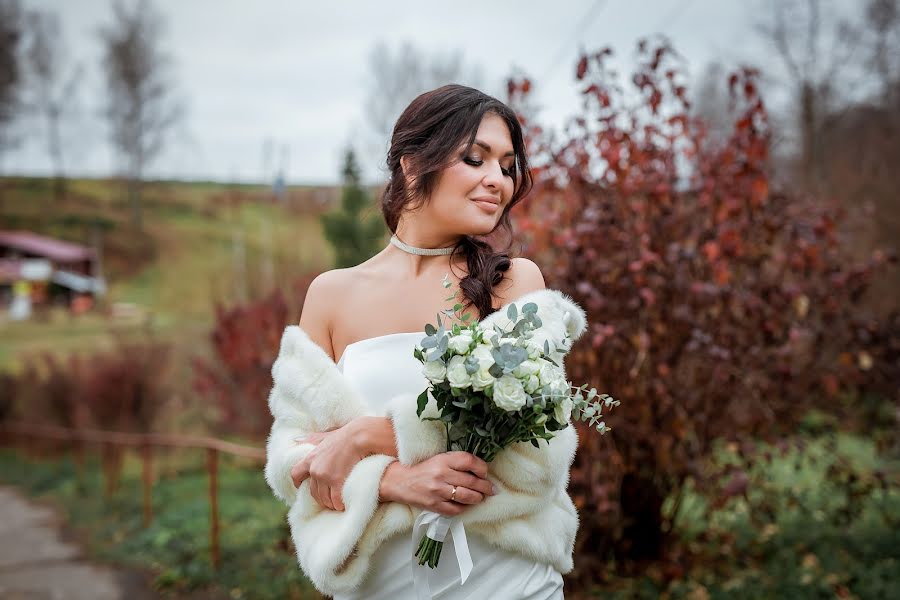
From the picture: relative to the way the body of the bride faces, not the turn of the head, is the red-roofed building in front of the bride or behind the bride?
behind

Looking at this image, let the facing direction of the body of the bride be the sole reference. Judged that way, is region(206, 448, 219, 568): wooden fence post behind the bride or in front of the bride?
behind

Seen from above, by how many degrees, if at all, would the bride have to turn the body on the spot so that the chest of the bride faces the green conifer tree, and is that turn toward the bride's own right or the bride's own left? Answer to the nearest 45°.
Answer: approximately 180°

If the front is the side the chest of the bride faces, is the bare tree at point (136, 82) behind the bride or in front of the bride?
behind

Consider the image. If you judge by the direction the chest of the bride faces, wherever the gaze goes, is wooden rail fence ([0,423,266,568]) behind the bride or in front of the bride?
behind

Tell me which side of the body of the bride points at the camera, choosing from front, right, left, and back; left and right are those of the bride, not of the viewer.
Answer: front

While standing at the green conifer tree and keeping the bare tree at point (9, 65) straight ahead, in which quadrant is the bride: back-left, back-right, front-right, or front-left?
back-left

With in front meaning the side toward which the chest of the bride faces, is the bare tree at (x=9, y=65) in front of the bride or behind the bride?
behind

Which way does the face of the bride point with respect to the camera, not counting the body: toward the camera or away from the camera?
toward the camera

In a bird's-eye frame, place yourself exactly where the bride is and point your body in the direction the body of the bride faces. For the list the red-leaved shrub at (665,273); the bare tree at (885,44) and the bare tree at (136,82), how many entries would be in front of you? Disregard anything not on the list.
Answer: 0

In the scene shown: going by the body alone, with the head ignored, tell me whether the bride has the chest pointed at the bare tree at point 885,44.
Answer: no

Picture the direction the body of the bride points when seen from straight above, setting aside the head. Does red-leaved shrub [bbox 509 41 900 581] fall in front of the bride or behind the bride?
behind
